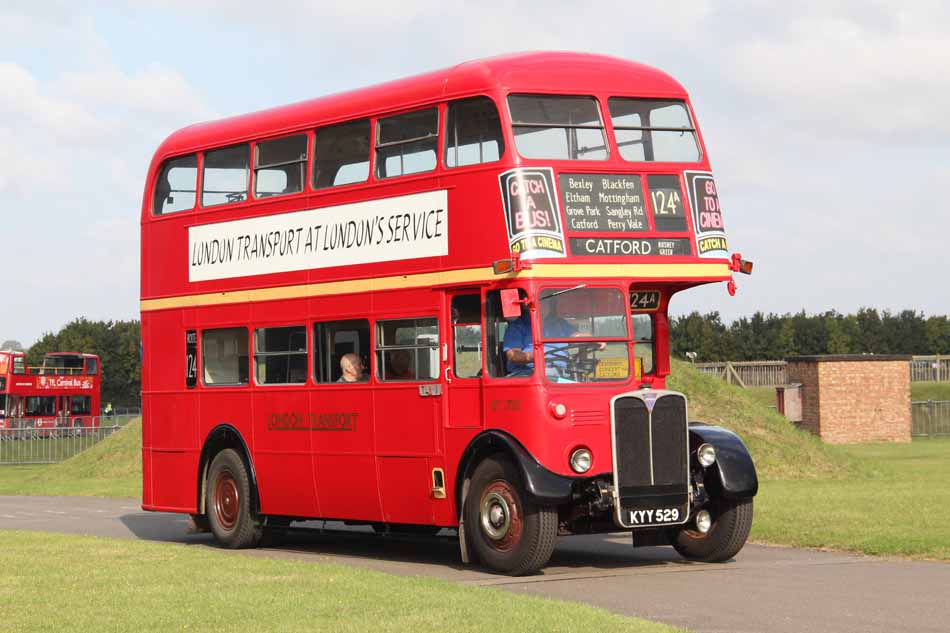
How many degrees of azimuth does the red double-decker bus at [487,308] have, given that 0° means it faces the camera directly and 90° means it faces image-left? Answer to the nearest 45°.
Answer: approximately 315°

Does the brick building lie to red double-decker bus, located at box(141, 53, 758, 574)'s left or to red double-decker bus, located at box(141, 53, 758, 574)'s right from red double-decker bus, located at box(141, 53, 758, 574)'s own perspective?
on its left

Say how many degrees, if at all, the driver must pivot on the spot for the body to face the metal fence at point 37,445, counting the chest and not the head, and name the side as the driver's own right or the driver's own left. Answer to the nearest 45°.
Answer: approximately 180°

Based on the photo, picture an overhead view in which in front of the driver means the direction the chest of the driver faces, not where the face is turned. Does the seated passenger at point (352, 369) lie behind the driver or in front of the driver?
behind

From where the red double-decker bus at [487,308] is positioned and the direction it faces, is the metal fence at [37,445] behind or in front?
behind

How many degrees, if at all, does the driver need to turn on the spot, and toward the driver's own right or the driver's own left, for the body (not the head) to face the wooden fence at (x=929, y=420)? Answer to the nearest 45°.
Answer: approximately 135° to the driver's own left

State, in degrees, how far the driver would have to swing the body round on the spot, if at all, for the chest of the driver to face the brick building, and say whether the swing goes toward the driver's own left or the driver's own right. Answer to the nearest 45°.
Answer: approximately 135° to the driver's own left

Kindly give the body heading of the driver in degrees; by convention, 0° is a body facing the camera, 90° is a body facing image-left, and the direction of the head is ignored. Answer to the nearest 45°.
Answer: approximately 315°

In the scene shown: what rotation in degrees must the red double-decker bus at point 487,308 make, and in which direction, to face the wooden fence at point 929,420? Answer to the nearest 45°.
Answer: approximately 90° to its left

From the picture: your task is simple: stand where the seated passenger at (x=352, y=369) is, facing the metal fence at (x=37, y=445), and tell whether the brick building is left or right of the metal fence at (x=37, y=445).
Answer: right
